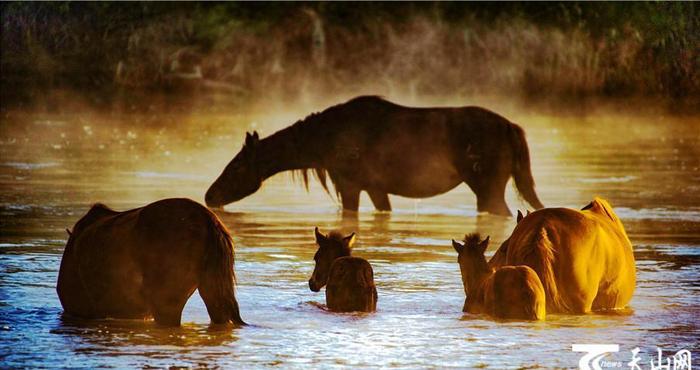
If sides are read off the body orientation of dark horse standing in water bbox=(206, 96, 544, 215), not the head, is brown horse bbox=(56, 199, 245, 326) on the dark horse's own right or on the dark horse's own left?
on the dark horse's own left

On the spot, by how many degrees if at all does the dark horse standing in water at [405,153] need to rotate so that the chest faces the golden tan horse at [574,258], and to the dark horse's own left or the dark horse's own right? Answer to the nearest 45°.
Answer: approximately 90° to the dark horse's own left

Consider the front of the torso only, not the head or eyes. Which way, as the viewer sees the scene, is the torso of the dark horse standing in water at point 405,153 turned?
to the viewer's left

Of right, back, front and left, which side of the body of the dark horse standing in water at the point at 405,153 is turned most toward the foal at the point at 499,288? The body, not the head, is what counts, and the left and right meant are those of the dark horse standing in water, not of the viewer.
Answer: left

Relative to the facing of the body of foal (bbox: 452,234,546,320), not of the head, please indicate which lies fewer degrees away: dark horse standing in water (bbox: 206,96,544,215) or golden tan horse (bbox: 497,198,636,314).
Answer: the dark horse standing in water

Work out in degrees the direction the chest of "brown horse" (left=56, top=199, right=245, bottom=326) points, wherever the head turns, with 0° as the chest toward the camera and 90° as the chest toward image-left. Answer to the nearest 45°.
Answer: approximately 135°
